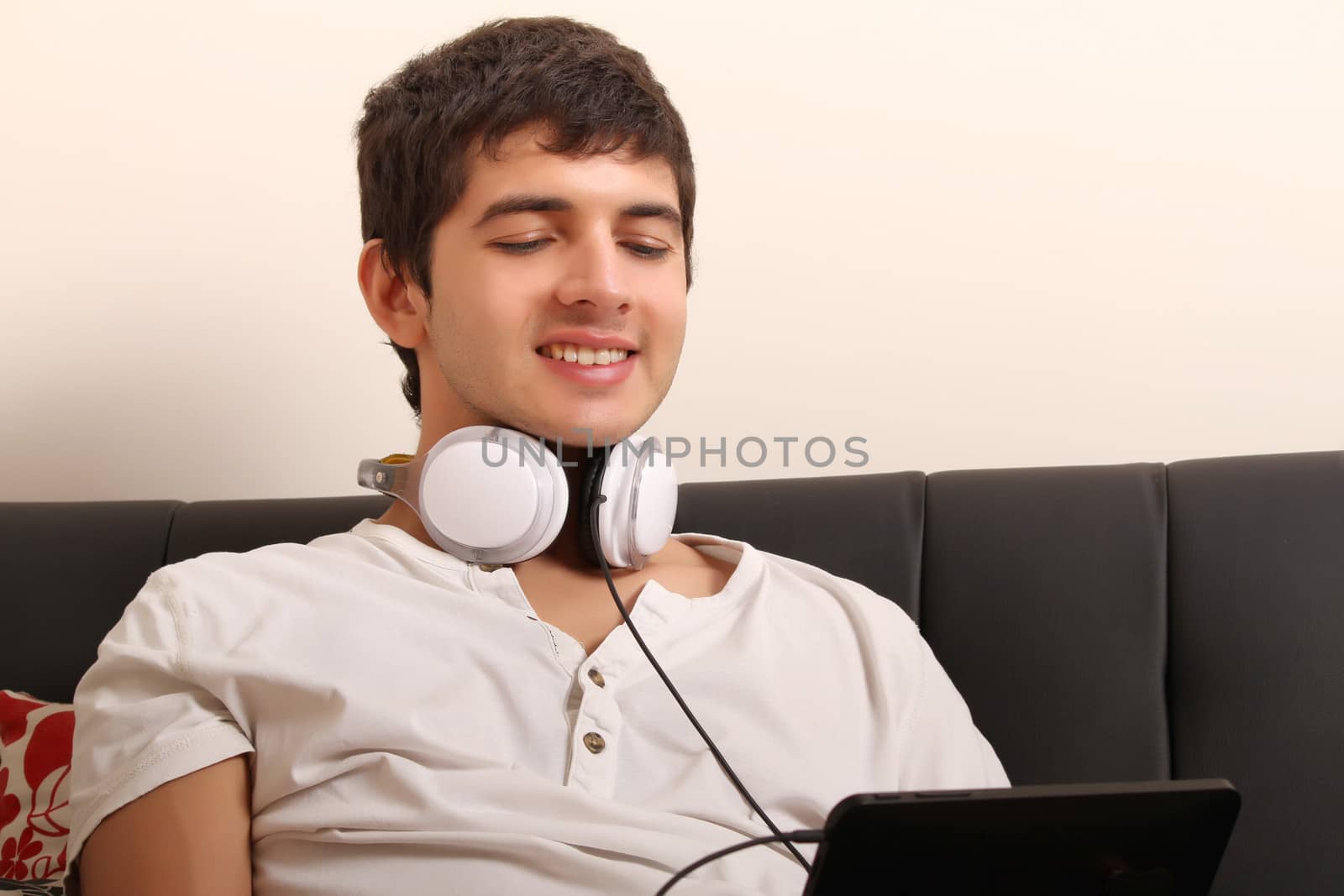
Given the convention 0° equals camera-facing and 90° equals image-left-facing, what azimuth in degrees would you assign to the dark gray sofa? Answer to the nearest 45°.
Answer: approximately 0°

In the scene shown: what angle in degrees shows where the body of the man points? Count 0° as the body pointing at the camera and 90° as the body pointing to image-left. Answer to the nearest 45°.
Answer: approximately 0°
